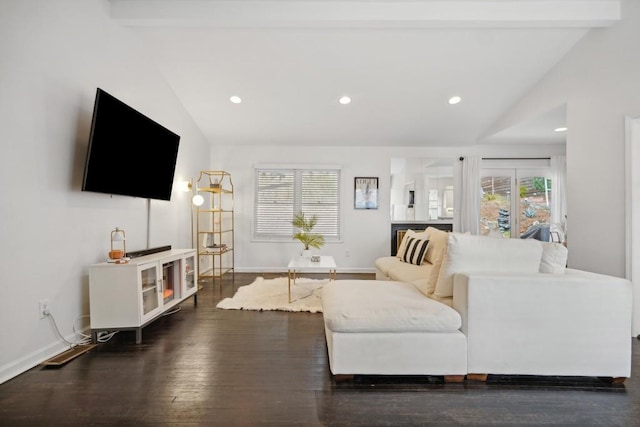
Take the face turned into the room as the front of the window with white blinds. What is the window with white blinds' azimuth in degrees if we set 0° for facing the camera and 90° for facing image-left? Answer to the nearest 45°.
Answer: approximately 0°

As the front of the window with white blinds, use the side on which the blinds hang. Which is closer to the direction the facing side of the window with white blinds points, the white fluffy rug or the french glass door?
the white fluffy rug

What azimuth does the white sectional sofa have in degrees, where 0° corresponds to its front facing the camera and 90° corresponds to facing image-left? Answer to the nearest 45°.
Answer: approximately 90°

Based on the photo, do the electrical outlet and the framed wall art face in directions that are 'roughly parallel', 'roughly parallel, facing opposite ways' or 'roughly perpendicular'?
roughly perpendicular

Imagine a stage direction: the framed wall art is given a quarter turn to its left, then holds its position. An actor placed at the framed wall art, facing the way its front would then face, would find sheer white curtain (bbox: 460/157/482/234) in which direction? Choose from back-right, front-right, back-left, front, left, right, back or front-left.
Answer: front

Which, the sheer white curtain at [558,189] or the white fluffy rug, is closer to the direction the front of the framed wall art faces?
the white fluffy rug

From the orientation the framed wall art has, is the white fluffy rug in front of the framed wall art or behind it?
in front

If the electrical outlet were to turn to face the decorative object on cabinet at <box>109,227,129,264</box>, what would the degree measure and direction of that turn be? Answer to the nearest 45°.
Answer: approximately 90° to its left

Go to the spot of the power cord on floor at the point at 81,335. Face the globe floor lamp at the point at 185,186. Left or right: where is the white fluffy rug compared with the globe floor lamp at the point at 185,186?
right

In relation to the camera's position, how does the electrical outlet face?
facing the viewer and to the right of the viewer

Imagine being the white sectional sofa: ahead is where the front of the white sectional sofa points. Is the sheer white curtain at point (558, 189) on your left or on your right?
on your right

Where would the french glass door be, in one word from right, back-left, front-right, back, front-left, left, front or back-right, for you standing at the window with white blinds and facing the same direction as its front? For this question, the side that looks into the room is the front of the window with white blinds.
left

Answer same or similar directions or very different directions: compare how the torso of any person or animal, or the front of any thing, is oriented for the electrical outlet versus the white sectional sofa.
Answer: very different directions

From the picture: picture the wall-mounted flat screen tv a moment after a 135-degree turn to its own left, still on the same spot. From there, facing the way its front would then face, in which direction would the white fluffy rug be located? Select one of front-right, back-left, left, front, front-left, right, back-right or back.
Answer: right
